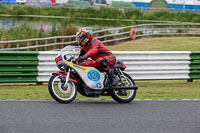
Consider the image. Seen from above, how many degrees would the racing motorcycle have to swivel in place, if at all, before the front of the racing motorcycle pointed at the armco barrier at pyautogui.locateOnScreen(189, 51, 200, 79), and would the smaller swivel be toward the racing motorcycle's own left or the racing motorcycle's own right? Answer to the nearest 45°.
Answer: approximately 135° to the racing motorcycle's own right

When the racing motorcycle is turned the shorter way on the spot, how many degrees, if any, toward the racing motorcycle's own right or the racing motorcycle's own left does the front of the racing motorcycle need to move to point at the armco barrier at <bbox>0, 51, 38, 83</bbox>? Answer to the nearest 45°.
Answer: approximately 45° to the racing motorcycle's own right

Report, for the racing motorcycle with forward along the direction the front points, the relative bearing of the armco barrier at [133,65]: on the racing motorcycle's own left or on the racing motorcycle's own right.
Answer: on the racing motorcycle's own right

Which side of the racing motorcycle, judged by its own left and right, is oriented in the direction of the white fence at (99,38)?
right

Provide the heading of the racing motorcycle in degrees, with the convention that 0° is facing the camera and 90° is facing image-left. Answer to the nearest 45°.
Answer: approximately 90°
